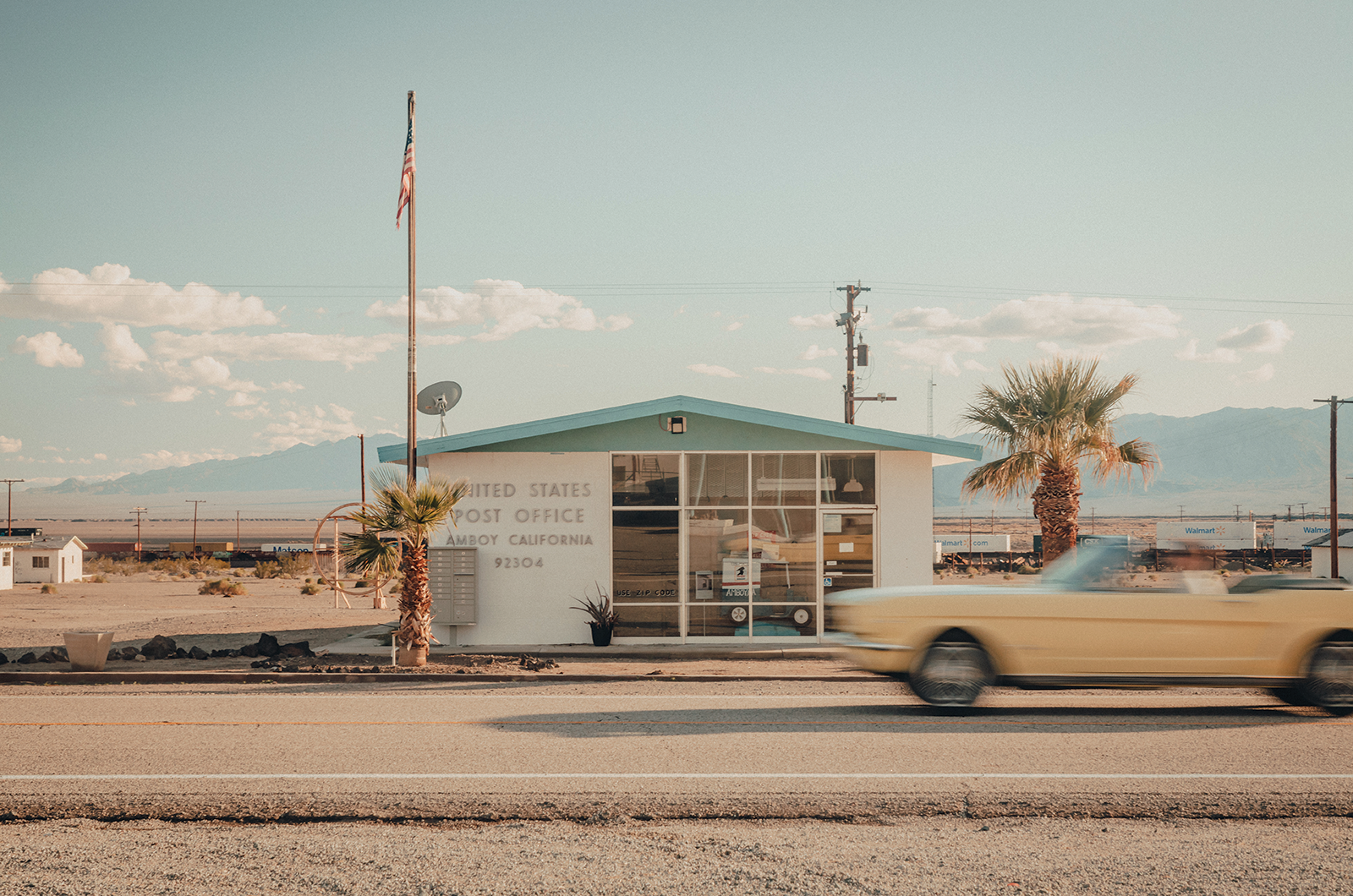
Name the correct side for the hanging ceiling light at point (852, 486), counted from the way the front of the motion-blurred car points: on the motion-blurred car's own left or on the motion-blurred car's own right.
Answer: on the motion-blurred car's own right

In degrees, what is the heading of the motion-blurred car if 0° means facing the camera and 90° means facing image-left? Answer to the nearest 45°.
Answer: approximately 90°

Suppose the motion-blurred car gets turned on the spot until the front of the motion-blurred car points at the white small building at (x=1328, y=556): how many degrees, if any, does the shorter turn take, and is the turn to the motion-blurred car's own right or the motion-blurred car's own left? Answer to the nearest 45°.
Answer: approximately 90° to the motion-blurred car's own right

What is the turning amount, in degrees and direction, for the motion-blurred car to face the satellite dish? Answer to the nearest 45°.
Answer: approximately 45° to its right

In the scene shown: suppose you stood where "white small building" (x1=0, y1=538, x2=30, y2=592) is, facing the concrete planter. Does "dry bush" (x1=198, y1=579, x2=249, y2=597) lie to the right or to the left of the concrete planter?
left
